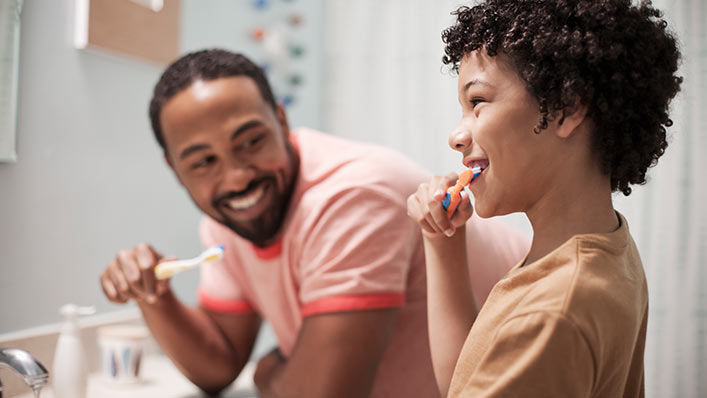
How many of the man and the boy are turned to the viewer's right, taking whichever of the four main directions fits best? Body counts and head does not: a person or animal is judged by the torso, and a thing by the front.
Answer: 0

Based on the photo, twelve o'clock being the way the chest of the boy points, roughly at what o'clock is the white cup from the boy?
The white cup is roughly at 1 o'clock from the boy.

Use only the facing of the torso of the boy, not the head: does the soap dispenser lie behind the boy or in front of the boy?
in front

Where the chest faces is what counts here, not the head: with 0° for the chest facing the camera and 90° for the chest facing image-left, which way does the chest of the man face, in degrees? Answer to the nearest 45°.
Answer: approximately 45°

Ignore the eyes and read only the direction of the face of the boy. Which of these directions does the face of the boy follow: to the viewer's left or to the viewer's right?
to the viewer's left

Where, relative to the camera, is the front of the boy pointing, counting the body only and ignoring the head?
to the viewer's left
